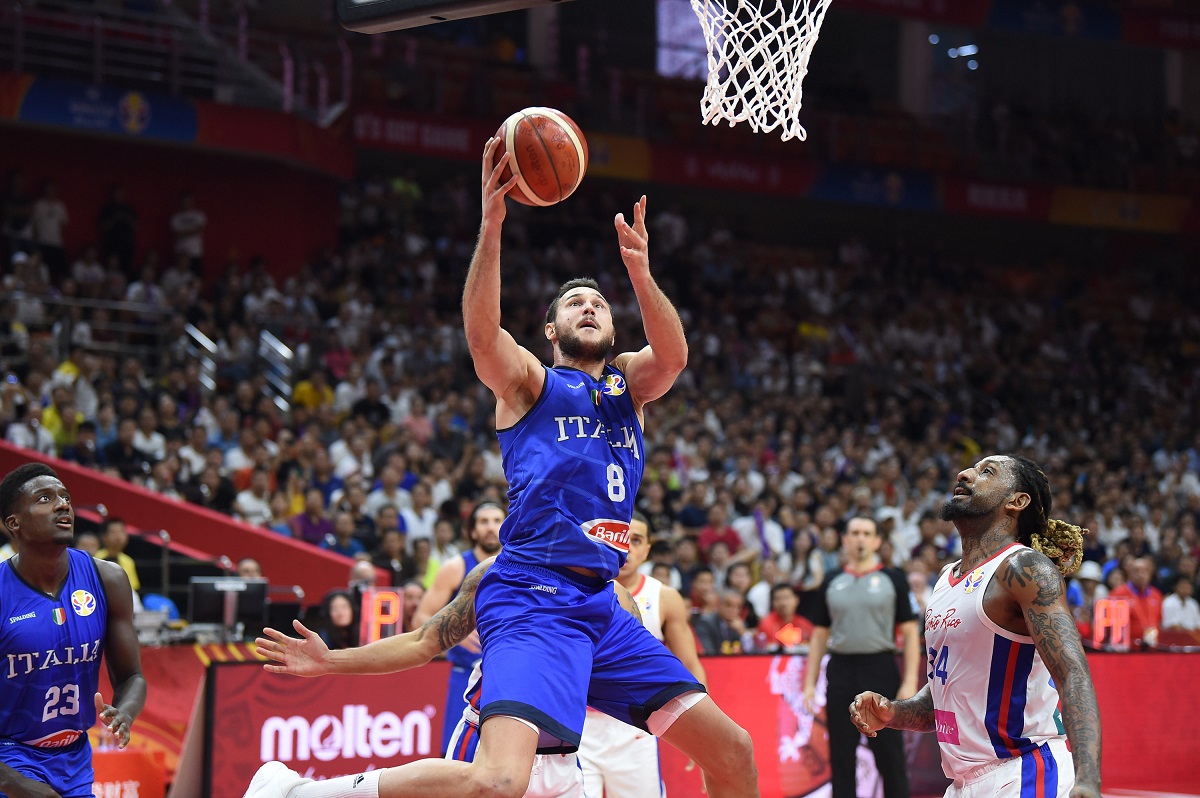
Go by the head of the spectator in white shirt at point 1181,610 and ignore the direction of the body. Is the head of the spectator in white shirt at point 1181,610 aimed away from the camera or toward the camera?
toward the camera

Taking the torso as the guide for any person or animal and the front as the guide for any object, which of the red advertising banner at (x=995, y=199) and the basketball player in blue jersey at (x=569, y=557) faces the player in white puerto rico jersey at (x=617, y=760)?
the red advertising banner

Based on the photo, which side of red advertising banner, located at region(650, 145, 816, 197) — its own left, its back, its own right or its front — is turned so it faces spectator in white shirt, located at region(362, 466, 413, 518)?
front

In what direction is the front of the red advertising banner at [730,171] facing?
toward the camera

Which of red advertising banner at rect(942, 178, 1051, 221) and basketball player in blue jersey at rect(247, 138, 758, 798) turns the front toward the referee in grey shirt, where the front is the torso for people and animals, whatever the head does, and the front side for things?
the red advertising banner

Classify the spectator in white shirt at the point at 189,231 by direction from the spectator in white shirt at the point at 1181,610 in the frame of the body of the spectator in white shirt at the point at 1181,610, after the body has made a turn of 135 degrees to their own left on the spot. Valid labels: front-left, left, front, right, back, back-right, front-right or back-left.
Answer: back-left

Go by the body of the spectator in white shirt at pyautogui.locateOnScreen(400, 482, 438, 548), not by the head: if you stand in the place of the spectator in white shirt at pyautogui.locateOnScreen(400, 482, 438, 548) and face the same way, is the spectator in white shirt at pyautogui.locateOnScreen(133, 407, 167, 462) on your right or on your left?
on your right

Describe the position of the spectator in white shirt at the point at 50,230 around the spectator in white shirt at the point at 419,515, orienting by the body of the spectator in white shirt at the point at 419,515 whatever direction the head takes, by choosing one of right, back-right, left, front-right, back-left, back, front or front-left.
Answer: back-right

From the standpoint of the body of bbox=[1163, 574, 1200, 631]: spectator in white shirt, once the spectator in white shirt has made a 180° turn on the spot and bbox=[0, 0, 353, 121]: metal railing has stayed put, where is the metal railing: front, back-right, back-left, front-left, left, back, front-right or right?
left

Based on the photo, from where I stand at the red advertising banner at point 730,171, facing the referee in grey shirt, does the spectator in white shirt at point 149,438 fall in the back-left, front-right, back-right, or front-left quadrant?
front-right

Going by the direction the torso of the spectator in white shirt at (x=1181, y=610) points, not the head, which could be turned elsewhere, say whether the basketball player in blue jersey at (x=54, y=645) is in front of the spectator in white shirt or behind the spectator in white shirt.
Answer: in front

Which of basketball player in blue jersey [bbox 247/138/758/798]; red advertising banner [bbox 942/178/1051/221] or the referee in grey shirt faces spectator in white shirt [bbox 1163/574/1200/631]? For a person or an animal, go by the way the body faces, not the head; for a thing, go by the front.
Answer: the red advertising banner

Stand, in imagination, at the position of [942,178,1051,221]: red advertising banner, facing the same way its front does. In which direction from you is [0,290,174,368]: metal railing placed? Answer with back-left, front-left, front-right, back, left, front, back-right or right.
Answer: front-right

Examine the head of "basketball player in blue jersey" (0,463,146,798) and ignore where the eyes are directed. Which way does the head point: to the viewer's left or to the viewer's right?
to the viewer's right

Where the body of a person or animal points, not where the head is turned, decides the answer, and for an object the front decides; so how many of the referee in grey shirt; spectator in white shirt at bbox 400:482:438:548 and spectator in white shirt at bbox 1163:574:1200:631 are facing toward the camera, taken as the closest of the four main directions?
3

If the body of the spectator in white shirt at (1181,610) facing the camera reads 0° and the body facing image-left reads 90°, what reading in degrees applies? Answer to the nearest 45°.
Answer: approximately 0°

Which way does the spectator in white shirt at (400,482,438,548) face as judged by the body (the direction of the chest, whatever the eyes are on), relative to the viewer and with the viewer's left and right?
facing the viewer

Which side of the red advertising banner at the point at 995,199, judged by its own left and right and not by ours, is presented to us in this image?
front
